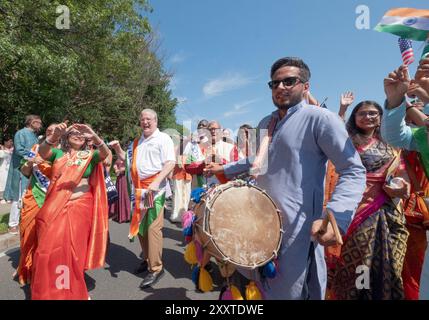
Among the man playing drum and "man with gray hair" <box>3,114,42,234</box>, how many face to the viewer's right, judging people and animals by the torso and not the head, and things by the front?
1

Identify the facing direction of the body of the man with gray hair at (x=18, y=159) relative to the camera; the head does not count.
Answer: to the viewer's right

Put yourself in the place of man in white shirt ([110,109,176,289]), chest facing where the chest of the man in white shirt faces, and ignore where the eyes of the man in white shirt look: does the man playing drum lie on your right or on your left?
on your left

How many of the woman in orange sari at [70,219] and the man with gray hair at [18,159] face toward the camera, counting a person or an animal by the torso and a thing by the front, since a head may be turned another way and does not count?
1

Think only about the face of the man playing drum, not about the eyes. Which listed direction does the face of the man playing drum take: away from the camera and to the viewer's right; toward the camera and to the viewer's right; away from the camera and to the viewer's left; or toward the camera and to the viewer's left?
toward the camera and to the viewer's left

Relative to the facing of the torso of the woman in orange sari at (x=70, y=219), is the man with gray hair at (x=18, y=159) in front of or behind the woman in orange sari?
behind

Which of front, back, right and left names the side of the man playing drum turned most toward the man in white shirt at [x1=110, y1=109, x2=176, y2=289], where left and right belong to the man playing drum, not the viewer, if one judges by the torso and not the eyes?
right
